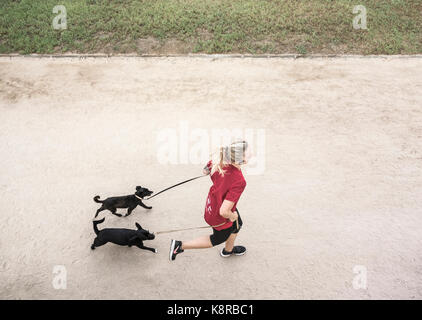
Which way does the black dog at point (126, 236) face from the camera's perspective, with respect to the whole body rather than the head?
to the viewer's right

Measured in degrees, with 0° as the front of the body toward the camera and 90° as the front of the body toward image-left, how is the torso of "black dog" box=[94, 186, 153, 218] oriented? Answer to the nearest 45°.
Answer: approximately 270°

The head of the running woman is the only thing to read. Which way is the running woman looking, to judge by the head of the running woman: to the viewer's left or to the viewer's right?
to the viewer's right

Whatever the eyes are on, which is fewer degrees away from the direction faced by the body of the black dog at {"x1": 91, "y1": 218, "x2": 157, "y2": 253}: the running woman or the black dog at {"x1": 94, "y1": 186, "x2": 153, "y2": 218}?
the running woman

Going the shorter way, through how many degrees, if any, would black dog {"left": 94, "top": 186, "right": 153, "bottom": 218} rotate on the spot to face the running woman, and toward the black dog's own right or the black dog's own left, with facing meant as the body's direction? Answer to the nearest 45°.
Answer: approximately 45° to the black dog's own right

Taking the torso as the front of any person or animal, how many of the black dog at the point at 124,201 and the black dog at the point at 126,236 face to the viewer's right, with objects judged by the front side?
2

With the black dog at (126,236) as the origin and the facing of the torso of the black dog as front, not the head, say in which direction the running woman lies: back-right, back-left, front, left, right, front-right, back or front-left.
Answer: front-right

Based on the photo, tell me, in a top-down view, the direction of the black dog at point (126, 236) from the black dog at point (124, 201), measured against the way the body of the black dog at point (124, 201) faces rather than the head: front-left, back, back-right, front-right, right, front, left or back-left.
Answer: right

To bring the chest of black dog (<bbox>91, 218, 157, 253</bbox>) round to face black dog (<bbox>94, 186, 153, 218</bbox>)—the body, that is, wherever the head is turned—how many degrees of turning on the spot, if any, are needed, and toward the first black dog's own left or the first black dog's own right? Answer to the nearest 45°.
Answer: approximately 90° to the first black dog's own left
